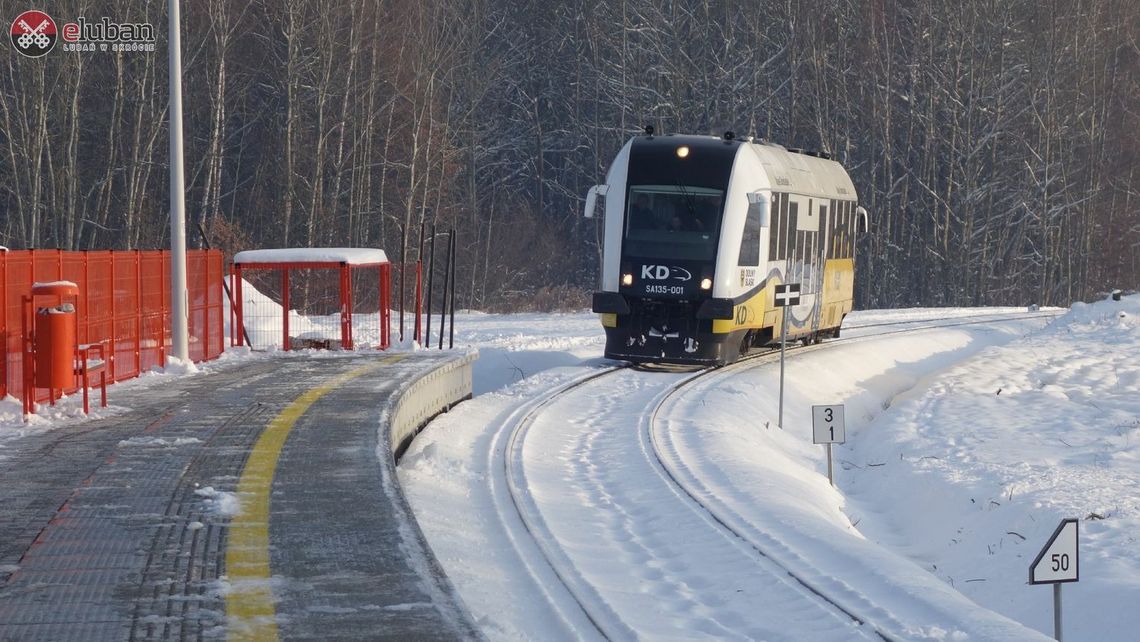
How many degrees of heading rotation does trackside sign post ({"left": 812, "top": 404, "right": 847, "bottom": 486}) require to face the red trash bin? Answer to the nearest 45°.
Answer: approximately 45° to its right

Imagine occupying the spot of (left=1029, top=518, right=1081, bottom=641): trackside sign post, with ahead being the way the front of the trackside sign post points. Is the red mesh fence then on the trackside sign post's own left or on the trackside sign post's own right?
on the trackside sign post's own right

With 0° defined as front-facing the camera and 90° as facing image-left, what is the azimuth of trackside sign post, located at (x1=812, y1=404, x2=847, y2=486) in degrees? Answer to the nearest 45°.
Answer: approximately 0°

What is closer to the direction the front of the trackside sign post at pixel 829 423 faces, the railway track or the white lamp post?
the railway track

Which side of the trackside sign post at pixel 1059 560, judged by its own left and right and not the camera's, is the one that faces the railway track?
right

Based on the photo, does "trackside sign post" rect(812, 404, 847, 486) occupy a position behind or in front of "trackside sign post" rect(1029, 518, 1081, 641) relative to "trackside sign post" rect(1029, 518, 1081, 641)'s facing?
behind
